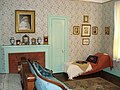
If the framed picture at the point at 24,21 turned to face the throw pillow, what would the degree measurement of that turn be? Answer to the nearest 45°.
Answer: approximately 90° to its left

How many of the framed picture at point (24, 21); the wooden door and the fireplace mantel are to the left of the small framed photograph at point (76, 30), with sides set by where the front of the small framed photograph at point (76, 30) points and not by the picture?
0

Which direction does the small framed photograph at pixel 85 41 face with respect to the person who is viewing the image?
facing the viewer

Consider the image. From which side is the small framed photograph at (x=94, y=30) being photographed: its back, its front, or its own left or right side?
front

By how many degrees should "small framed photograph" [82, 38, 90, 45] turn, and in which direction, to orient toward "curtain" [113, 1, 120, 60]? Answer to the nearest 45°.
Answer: approximately 45° to its left

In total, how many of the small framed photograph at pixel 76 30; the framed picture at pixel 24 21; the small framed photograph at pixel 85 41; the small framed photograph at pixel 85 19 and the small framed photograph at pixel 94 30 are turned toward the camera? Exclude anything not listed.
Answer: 5

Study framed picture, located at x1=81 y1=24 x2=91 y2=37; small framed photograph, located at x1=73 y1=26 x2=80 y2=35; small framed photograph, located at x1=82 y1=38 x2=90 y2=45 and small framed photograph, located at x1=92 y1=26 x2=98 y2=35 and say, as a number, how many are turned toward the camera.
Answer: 4

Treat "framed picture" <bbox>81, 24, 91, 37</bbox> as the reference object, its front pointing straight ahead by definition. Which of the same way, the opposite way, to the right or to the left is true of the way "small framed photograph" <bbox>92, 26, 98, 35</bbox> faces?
the same way

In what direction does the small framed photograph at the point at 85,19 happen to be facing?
toward the camera

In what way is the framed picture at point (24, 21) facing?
toward the camera

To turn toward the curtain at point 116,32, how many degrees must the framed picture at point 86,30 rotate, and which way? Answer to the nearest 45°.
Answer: approximately 45° to its left

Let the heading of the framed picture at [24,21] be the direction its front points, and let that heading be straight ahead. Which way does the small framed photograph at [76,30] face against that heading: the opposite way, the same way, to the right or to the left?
the same way
